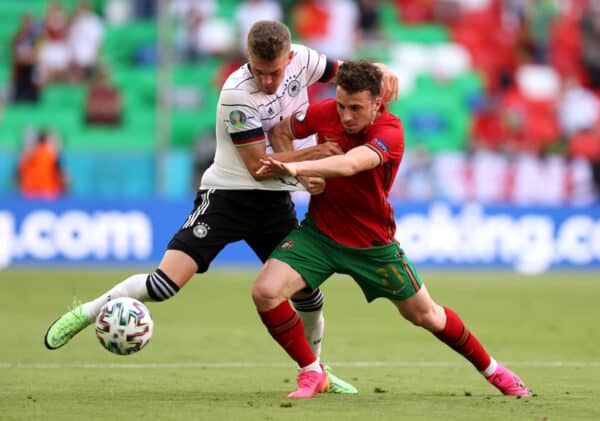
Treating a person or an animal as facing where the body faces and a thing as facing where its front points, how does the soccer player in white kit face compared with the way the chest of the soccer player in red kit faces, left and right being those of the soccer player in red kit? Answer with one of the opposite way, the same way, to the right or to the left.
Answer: to the left

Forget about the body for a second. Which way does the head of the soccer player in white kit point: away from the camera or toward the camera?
toward the camera

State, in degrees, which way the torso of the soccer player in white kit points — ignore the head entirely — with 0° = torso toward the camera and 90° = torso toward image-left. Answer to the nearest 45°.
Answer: approximately 315°

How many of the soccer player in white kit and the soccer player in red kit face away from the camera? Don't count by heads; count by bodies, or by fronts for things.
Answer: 0

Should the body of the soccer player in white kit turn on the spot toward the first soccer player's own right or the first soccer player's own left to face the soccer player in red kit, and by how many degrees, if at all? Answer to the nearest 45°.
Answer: approximately 45° to the first soccer player's own left

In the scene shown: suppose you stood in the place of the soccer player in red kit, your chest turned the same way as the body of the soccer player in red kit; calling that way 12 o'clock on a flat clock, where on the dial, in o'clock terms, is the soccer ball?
The soccer ball is roughly at 1 o'clock from the soccer player in red kit.

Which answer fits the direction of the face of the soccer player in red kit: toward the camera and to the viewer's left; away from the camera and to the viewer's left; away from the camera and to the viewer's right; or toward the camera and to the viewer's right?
toward the camera and to the viewer's left

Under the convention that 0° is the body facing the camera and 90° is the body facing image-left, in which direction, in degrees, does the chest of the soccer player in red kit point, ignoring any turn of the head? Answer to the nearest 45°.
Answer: approximately 45°
